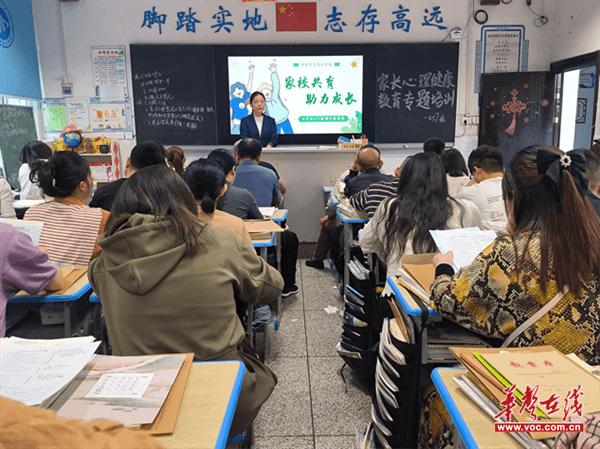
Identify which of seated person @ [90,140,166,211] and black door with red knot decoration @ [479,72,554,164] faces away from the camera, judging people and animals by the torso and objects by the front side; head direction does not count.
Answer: the seated person

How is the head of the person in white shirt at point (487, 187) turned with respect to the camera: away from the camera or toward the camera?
away from the camera

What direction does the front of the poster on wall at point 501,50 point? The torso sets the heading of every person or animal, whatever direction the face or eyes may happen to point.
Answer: toward the camera

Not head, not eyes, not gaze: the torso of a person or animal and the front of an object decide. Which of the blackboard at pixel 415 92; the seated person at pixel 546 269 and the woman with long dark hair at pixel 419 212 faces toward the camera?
the blackboard

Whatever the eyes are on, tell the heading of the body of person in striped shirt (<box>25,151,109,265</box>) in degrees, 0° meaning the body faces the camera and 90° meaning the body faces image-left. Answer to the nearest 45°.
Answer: approximately 225°

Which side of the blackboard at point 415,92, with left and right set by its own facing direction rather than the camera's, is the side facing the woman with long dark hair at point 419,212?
front

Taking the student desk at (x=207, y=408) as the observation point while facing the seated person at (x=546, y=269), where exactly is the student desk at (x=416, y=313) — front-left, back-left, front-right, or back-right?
front-left

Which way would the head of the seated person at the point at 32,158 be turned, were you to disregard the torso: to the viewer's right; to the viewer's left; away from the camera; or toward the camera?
away from the camera

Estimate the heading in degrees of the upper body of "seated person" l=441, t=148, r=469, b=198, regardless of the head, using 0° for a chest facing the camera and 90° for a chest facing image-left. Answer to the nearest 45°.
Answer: approximately 180°

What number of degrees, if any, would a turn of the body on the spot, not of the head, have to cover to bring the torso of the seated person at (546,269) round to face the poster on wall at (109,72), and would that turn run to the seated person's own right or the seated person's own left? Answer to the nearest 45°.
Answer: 0° — they already face it

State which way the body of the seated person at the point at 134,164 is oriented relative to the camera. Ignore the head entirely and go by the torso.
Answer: away from the camera

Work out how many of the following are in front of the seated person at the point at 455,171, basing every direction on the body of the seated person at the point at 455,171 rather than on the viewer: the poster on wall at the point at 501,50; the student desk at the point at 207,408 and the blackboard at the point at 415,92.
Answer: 2

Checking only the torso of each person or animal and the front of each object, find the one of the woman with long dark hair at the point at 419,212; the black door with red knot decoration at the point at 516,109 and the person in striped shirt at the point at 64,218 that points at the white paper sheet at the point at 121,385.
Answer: the black door with red knot decoration

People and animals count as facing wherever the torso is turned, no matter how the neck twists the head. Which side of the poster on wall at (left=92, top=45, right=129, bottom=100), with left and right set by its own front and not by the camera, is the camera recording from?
front

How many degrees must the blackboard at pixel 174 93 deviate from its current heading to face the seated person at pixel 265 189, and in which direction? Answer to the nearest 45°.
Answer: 0° — it already faces them

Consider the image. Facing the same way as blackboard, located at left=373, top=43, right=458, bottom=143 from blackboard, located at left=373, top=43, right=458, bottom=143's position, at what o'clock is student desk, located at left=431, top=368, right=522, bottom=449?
The student desk is roughly at 12 o'clock from the blackboard.

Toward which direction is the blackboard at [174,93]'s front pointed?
toward the camera

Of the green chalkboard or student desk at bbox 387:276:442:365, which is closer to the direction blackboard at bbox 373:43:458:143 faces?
the student desk

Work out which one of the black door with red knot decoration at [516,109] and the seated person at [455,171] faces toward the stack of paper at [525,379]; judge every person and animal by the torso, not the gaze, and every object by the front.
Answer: the black door with red knot decoration

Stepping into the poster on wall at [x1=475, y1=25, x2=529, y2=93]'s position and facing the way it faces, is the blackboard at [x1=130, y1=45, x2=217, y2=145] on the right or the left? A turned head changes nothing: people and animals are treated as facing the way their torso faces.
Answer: on its right

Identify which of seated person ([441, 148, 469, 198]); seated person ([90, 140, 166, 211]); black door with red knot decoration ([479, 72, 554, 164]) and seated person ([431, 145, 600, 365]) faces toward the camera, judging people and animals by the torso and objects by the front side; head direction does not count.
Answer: the black door with red knot decoration
